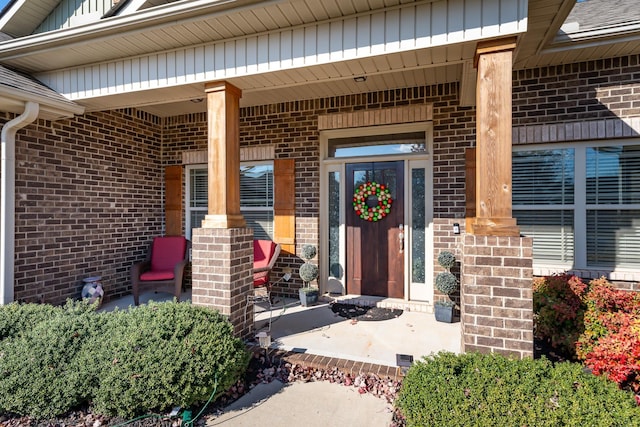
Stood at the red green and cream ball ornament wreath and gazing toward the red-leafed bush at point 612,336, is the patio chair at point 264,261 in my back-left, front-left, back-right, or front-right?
back-right

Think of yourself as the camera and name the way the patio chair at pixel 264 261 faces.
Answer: facing the viewer and to the left of the viewer

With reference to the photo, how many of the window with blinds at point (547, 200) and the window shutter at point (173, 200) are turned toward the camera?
2

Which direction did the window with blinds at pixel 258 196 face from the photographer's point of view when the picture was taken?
facing the viewer

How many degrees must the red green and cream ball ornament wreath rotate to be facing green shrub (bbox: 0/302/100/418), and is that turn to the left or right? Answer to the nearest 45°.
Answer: approximately 45° to its right

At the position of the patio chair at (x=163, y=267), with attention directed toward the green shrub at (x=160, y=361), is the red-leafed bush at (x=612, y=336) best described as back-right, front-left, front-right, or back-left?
front-left

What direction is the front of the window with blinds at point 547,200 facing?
toward the camera

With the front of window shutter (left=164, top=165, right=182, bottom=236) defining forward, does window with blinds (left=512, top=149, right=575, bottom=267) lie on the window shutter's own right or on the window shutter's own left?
on the window shutter's own left

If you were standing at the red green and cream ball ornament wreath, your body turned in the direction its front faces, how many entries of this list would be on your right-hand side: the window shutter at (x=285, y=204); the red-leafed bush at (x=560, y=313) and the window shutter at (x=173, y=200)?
2

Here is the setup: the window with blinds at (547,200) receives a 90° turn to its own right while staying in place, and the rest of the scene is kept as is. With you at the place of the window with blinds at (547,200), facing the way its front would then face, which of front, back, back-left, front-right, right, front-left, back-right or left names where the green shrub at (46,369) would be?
front-left

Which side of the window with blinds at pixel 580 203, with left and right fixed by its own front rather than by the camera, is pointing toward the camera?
front

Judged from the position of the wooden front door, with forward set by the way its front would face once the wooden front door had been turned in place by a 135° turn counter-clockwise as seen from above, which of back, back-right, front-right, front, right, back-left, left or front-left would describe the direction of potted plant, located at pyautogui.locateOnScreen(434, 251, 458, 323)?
right

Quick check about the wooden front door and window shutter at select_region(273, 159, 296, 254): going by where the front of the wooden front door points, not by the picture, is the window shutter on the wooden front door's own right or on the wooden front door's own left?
on the wooden front door's own right

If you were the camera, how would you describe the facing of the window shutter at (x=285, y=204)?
facing the viewer
